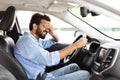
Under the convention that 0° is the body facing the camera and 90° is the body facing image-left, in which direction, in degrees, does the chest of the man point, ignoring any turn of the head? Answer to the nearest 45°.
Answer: approximately 270°

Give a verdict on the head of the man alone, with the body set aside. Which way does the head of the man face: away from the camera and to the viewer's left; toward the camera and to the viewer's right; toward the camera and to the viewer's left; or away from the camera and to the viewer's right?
toward the camera and to the viewer's right

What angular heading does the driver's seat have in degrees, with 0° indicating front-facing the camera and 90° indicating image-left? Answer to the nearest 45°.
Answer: approximately 270°
